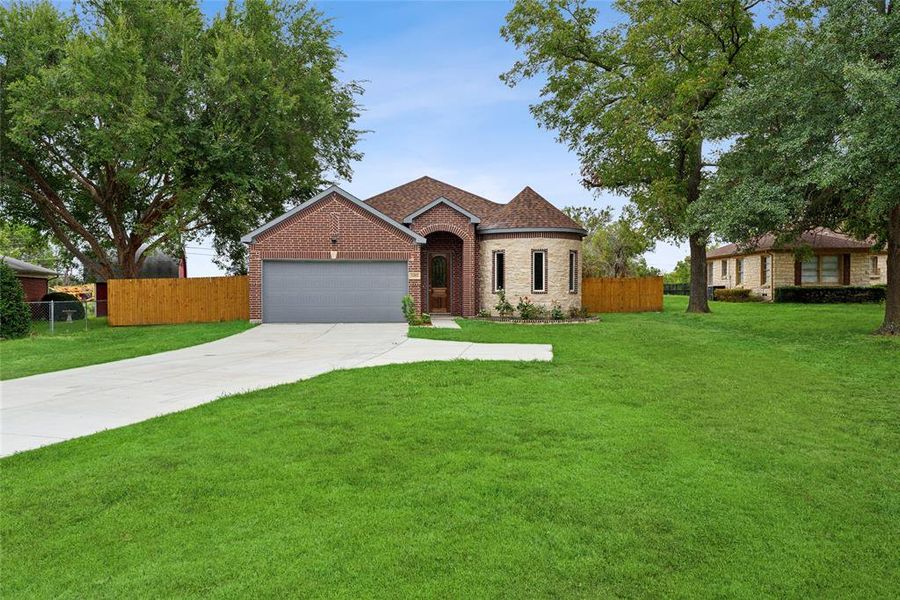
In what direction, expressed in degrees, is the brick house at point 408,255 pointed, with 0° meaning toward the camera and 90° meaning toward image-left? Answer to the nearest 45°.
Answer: approximately 0°

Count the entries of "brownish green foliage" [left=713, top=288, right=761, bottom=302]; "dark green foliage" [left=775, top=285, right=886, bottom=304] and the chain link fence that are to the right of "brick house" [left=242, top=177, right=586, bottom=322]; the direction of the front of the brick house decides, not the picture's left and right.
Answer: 1

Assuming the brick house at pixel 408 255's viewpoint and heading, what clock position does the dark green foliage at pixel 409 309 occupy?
The dark green foliage is roughly at 12 o'clock from the brick house.

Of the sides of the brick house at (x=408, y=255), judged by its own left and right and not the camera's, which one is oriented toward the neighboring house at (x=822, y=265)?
left

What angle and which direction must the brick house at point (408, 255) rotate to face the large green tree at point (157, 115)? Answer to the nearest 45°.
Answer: approximately 90° to its right

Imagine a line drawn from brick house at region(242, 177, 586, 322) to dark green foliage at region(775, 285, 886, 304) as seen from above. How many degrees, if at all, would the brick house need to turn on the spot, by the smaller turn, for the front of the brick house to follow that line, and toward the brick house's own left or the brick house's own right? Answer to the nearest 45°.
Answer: approximately 90° to the brick house's own left

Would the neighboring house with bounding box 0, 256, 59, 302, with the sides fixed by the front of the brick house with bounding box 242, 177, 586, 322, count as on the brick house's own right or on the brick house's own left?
on the brick house's own right

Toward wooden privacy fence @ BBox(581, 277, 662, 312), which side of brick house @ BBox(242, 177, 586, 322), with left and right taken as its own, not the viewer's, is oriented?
left

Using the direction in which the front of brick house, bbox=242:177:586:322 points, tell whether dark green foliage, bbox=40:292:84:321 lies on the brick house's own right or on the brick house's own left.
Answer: on the brick house's own right

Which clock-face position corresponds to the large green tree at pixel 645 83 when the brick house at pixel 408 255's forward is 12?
The large green tree is roughly at 9 o'clock from the brick house.
